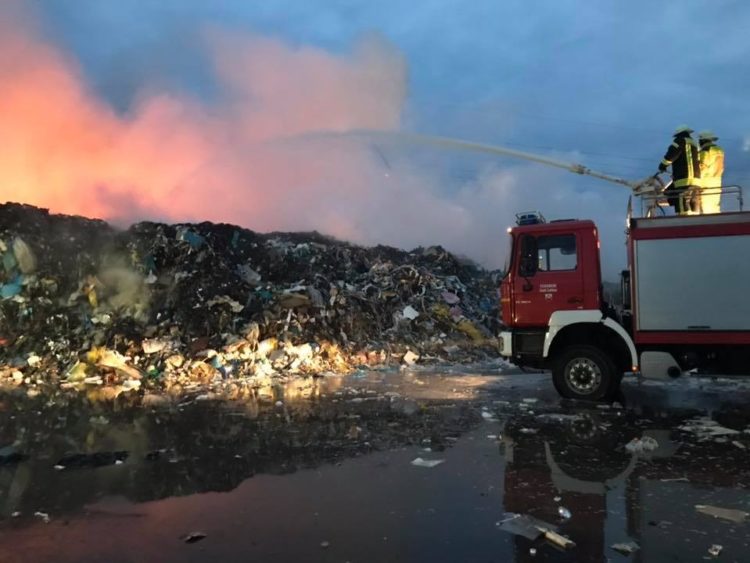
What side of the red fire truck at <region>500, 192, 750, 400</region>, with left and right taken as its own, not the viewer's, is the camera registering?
left

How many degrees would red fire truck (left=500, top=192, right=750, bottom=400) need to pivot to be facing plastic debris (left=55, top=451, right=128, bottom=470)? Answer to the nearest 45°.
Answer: approximately 45° to its left

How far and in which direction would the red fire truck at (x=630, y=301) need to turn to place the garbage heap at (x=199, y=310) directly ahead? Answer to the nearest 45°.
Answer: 0° — it already faces it

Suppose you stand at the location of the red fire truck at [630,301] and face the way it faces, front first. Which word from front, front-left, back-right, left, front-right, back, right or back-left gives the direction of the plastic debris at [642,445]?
left

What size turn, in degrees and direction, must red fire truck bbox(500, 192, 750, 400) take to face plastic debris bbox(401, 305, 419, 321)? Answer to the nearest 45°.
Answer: approximately 45° to its right

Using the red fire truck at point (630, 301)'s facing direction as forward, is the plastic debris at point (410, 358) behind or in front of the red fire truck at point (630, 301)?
in front

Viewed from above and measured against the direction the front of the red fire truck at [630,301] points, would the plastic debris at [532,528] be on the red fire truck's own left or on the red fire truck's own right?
on the red fire truck's own left

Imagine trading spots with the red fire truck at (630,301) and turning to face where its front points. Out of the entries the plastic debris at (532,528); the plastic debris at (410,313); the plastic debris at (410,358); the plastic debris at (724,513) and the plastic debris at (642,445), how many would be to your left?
3

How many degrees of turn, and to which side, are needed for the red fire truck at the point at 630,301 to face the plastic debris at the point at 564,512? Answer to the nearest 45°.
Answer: approximately 90° to its left

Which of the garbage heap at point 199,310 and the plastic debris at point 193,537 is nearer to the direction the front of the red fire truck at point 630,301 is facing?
the garbage heap

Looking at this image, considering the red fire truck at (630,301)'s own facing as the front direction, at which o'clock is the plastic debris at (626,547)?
The plastic debris is roughly at 9 o'clock from the red fire truck.
